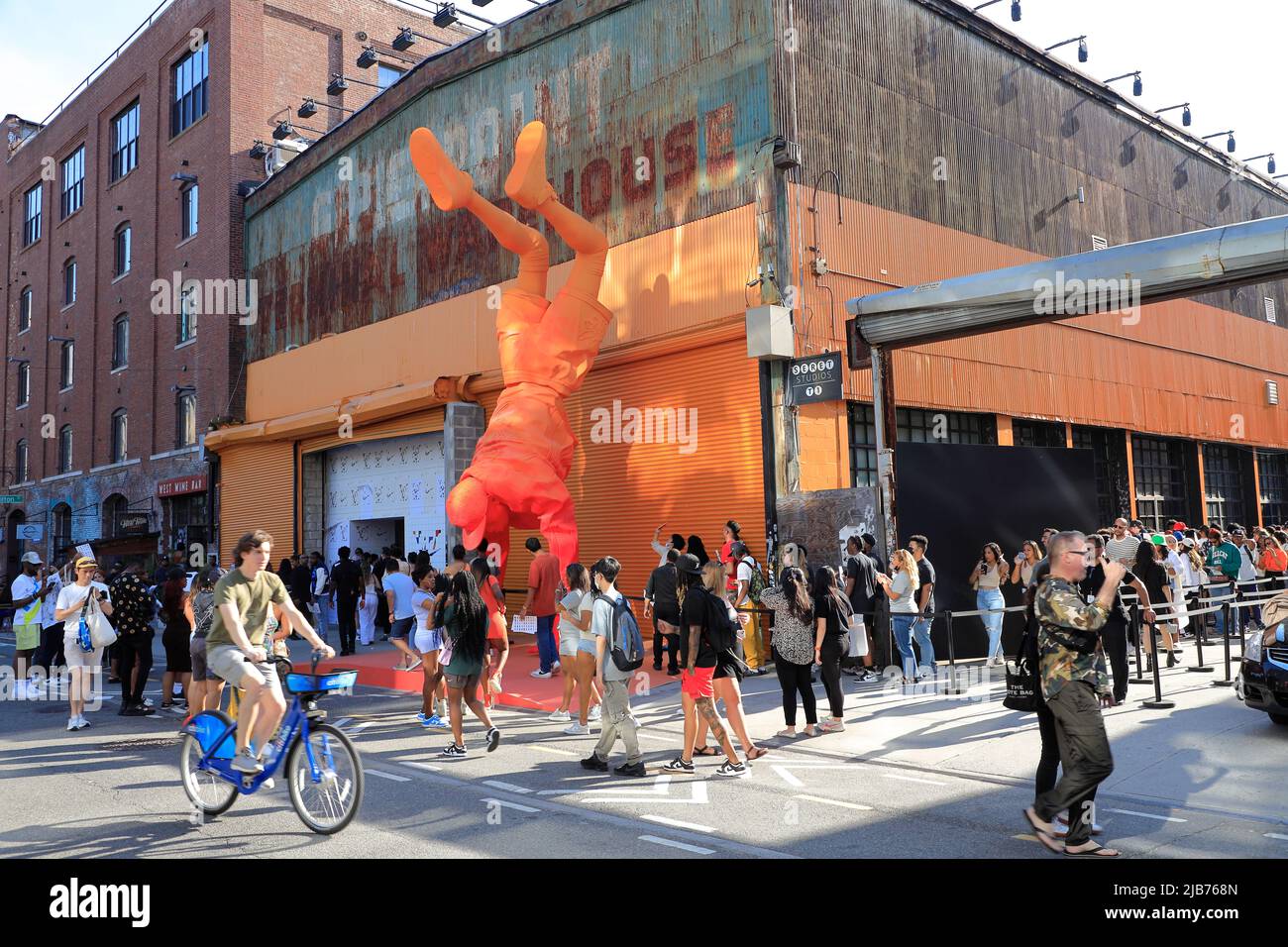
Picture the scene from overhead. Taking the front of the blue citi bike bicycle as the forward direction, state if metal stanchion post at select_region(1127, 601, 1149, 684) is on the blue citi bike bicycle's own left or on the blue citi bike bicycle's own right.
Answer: on the blue citi bike bicycle's own left

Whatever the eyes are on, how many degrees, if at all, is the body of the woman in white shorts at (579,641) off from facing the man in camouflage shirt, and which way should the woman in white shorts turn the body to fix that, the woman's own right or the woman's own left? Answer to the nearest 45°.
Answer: approximately 135° to the woman's own left

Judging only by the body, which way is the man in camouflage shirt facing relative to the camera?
to the viewer's right

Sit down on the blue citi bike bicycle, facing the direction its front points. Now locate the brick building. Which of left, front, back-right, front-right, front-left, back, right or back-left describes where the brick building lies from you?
back-left

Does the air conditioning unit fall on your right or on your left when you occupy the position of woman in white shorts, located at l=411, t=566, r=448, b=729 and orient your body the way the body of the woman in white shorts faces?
on your left

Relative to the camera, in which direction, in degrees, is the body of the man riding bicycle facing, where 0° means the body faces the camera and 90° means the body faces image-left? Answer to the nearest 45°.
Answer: approximately 315°
